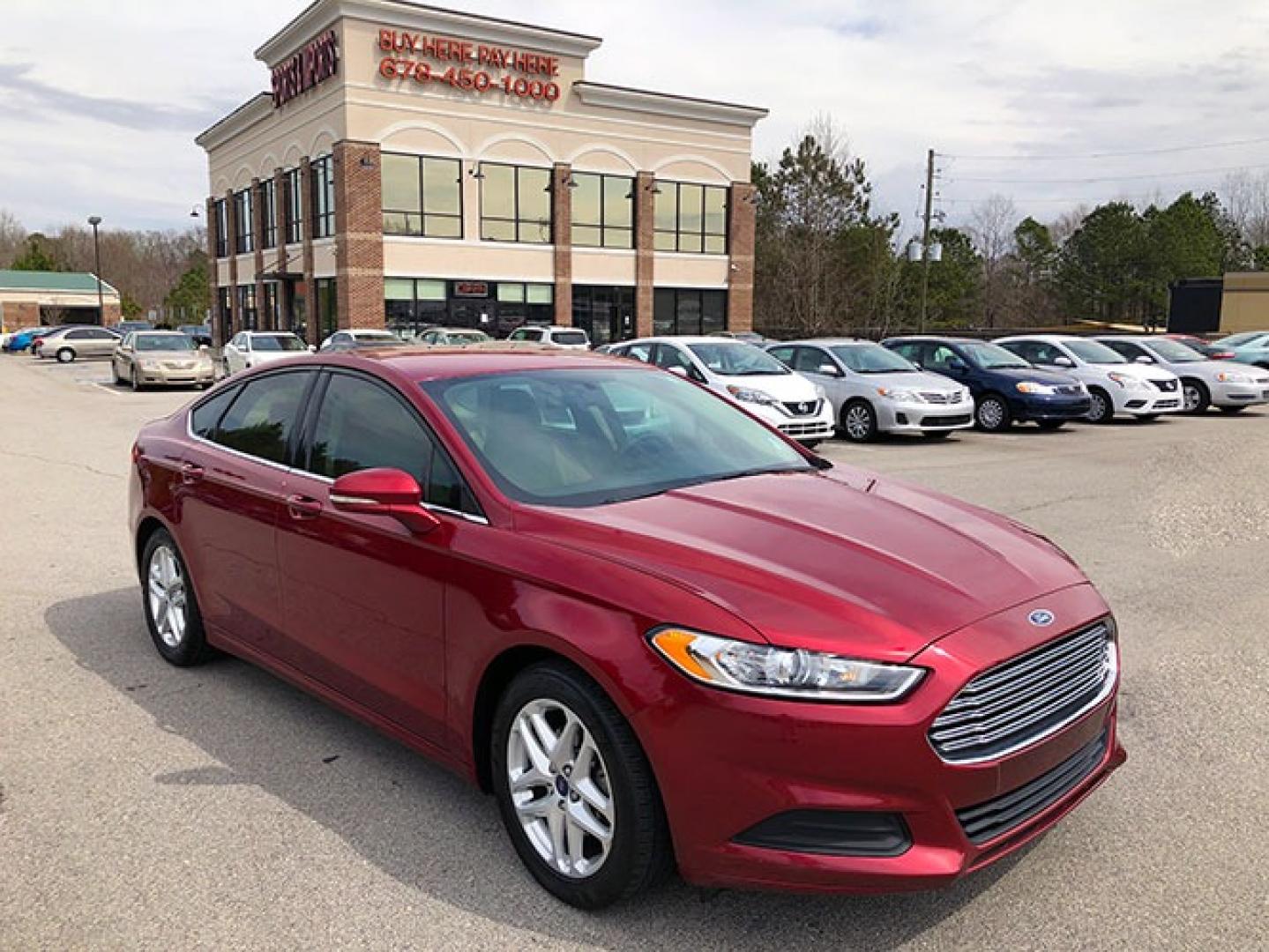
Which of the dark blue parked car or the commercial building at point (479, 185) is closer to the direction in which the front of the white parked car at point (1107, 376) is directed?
the dark blue parked car

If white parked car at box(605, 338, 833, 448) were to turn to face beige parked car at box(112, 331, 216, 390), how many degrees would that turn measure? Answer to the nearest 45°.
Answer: approximately 180°

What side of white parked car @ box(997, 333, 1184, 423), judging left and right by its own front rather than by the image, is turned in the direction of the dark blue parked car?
right

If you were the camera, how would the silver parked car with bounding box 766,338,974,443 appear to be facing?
facing the viewer and to the right of the viewer

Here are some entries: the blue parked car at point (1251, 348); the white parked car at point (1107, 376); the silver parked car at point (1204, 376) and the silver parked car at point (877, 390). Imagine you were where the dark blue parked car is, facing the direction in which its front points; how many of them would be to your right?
1

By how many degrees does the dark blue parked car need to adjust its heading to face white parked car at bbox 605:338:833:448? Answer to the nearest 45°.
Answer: approximately 90° to its right

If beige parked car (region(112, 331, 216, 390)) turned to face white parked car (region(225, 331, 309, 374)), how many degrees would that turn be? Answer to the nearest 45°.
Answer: approximately 90° to its left

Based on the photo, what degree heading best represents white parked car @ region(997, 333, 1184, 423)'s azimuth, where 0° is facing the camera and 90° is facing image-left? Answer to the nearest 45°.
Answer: approximately 315°

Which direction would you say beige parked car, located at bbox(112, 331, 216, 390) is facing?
toward the camera

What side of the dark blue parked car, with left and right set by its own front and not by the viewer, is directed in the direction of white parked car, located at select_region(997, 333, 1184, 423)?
left
